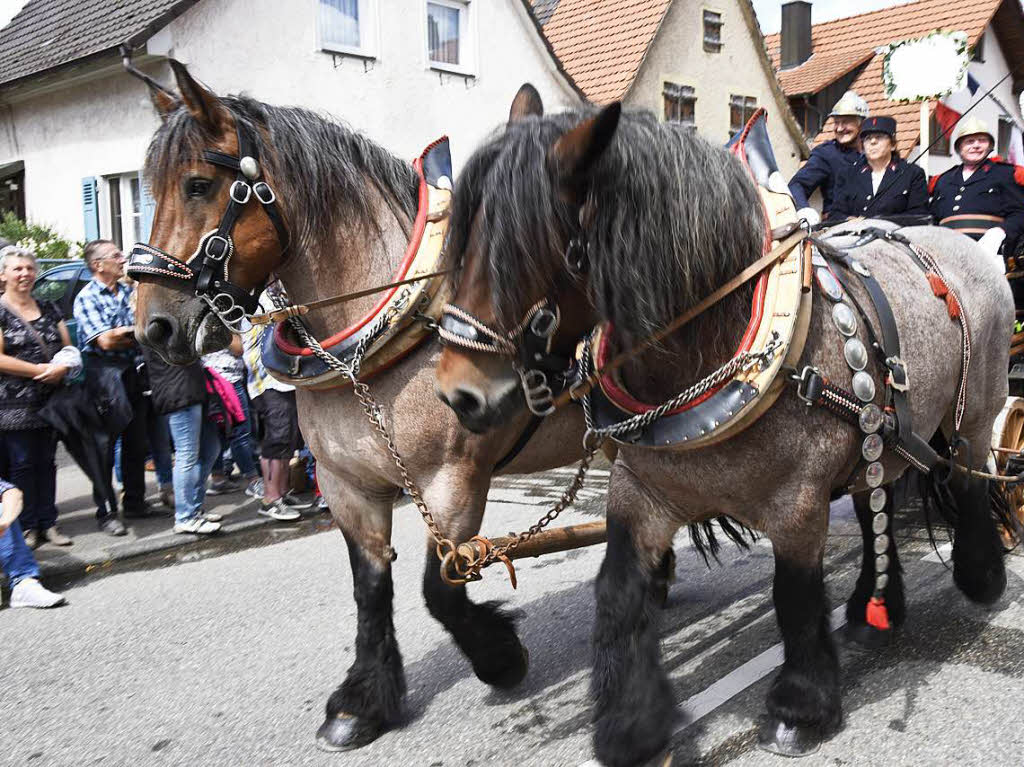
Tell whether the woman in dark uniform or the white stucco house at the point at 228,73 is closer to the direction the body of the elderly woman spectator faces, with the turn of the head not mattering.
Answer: the woman in dark uniform

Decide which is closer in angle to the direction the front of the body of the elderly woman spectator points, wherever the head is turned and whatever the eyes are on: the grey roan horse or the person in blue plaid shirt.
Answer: the grey roan horse

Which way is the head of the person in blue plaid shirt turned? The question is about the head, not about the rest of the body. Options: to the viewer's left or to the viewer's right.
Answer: to the viewer's right

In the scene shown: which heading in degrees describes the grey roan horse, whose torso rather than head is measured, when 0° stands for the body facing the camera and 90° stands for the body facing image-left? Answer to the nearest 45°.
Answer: approximately 45°

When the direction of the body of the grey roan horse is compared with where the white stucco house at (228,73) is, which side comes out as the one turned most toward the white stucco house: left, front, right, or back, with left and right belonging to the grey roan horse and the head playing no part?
right
